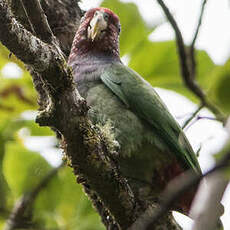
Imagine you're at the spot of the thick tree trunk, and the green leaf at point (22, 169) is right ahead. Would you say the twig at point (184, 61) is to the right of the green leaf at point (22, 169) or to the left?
right

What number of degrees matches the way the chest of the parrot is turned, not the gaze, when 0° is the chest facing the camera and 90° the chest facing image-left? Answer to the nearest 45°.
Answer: approximately 45°
